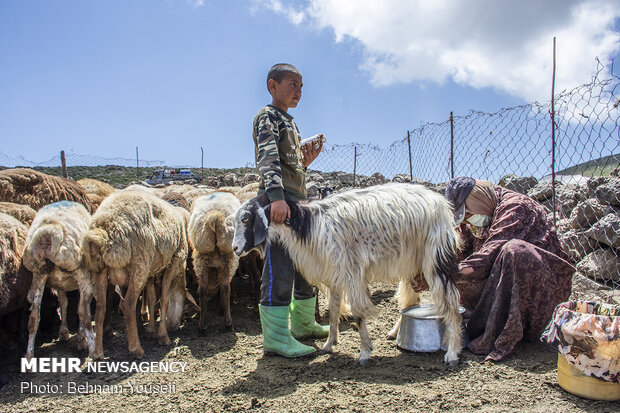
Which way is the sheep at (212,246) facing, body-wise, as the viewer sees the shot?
away from the camera

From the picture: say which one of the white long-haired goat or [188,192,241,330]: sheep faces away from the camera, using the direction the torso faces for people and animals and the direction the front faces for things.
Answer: the sheep

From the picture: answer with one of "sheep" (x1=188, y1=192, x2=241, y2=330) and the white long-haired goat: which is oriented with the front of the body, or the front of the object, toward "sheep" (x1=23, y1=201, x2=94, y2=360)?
the white long-haired goat

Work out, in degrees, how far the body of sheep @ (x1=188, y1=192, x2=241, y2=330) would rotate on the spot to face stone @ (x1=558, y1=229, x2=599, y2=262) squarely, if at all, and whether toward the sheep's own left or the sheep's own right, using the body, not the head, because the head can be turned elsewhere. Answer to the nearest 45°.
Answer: approximately 90° to the sheep's own right

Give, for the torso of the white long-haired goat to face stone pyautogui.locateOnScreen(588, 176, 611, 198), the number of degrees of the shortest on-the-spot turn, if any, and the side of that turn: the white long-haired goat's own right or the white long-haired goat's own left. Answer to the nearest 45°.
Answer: approximately 135° to the white long-haired goat's own right

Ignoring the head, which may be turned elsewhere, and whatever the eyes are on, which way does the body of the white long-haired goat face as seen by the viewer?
to the viewer's left

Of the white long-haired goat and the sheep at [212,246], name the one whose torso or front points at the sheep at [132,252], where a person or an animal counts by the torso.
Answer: the white long-haired goat

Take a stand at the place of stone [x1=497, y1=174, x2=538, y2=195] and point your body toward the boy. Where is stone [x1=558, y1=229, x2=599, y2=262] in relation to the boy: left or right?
left
